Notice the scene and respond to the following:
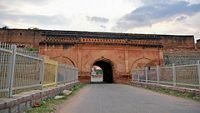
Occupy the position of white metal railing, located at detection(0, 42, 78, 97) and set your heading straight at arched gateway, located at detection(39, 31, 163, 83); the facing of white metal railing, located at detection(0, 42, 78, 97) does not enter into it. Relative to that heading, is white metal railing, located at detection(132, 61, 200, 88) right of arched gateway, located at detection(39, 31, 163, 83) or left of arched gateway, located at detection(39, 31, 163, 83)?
right

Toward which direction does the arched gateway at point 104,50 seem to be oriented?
toward the camera

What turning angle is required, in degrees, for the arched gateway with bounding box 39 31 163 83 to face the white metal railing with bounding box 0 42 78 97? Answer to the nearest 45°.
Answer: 0° — it already faces it
